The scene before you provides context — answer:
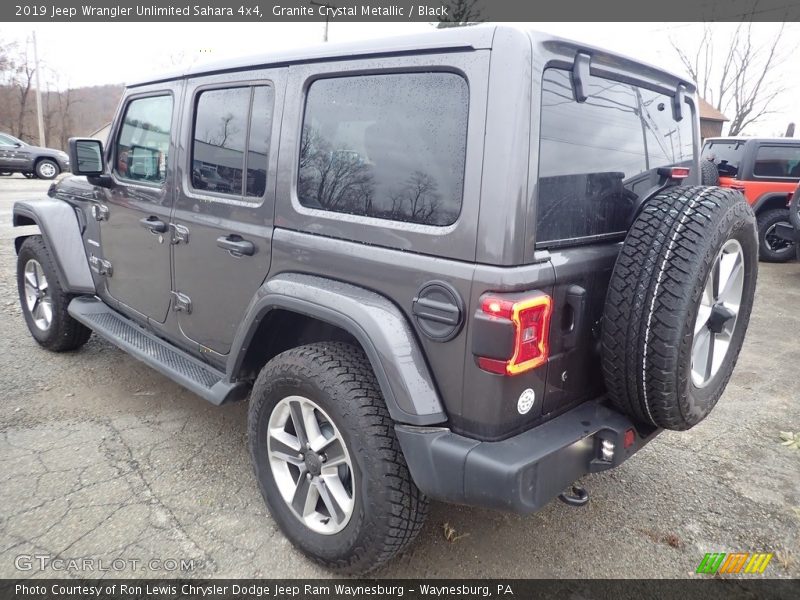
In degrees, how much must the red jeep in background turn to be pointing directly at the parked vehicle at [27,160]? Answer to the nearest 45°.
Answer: approximately 135° to its left

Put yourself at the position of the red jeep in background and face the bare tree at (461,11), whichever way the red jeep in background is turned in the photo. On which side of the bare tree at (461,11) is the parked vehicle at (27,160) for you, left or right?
left

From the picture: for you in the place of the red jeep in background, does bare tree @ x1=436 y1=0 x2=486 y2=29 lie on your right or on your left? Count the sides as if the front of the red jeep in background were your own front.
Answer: on your left

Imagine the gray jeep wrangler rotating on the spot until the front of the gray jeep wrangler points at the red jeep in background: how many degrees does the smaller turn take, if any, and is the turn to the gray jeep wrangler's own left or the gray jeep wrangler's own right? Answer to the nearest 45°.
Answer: approximately 90° to the gray jeep wrangler's own right

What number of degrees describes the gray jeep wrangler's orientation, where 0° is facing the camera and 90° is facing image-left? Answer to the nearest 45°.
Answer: approximately 135°

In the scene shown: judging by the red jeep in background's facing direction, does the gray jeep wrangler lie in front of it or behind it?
behind

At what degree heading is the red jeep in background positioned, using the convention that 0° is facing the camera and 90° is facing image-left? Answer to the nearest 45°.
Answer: approximately 225°
